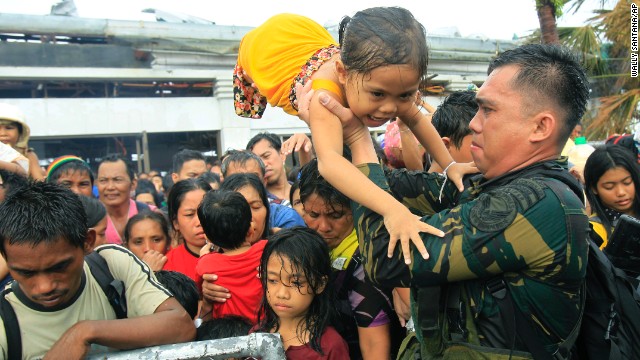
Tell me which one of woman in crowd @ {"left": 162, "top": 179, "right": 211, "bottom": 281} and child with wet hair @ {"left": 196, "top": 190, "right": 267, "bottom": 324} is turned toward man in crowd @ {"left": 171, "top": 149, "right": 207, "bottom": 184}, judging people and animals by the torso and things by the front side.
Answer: the child with wet hair

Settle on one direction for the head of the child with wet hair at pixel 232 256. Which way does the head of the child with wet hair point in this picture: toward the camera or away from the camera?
away from the camera

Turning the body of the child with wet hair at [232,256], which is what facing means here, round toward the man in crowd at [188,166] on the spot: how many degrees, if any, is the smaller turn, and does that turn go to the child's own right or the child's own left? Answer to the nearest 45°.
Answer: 0° — they already face them

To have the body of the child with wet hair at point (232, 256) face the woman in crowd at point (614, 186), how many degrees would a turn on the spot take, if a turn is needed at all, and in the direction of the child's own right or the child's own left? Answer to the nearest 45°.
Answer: approximately 90° to the child's own right

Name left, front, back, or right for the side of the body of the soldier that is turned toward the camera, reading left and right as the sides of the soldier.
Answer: left

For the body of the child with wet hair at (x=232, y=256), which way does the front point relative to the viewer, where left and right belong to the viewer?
facing away from the viewer

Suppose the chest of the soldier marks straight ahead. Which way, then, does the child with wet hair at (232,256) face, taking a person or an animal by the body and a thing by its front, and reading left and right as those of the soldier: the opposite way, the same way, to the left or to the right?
to the right

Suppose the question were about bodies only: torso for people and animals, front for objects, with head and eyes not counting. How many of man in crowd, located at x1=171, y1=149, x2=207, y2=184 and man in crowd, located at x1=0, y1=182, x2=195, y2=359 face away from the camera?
0

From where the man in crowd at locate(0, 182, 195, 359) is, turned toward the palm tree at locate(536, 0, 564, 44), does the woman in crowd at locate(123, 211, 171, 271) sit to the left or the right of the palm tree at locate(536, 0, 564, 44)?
left

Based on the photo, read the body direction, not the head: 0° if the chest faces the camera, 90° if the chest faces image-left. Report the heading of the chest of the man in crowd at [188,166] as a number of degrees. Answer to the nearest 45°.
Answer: approximately 315°

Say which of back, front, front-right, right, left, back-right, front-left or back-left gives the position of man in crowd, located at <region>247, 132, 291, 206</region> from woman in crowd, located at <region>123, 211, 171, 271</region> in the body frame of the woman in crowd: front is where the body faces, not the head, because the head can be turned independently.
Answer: back-left

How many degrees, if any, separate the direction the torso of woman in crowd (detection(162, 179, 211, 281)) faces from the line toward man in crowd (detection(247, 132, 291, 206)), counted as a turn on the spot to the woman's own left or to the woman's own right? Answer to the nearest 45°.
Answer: approximately 90° to the woman's own left

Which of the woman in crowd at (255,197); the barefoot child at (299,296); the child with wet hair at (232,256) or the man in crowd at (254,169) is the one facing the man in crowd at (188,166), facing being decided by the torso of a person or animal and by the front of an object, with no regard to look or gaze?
the child with wet hair

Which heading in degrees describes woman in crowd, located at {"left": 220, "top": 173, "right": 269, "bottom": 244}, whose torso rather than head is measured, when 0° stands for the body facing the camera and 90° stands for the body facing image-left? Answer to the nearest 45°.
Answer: approximately 315°
